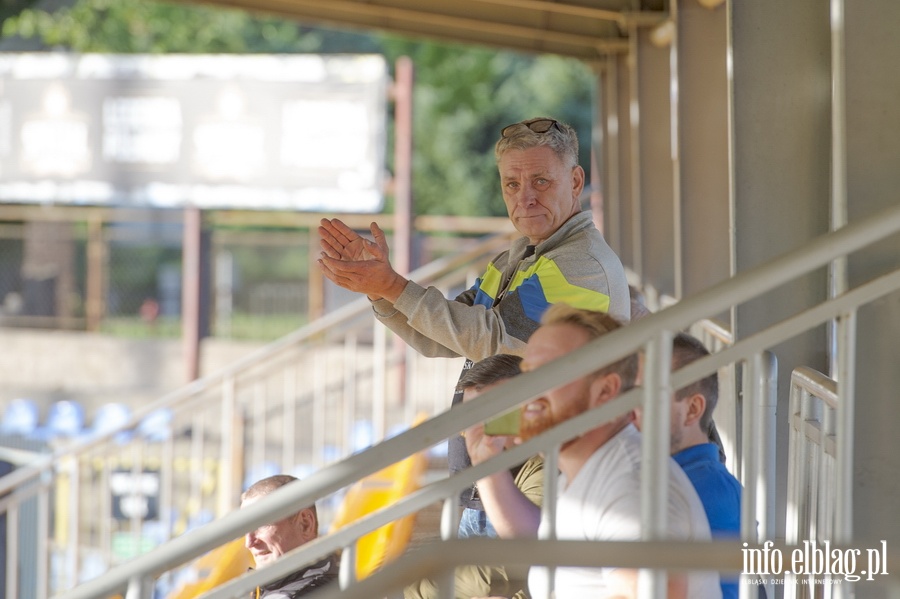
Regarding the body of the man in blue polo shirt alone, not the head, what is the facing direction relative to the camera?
to the viewer's left

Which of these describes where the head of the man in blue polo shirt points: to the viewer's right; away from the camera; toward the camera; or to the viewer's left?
to the viewer's left

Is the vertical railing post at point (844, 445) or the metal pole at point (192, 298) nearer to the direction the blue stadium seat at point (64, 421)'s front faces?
the vertical railing post

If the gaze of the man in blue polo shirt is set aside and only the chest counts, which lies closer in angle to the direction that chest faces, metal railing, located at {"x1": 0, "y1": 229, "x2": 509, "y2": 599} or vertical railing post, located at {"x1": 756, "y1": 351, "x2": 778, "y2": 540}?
the metal railing

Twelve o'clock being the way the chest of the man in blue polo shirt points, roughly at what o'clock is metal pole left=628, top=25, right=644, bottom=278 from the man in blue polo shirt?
The metal pole is roughly at 3 o'clock from the man in blue polo shirt.

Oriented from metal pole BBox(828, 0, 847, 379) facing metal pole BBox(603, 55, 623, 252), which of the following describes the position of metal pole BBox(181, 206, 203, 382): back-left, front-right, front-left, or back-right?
front-left

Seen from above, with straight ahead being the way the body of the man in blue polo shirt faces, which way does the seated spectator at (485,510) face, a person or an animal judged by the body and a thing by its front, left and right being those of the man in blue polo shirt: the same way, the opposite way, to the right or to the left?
the same way

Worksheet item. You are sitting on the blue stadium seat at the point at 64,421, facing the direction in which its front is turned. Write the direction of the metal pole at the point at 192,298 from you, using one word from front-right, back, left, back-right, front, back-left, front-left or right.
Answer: left

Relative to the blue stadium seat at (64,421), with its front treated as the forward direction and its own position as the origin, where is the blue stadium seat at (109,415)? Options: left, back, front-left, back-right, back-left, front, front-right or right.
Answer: left

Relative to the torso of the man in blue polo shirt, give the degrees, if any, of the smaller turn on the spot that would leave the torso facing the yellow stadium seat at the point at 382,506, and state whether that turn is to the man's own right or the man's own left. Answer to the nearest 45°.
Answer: approximately 45° to the man's own right

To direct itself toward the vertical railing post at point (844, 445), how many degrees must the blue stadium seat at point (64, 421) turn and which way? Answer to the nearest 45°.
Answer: approximately 45° to its left

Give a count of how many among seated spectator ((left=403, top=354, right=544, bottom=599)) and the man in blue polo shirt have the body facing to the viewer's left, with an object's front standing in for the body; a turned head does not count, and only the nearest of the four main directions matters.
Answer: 2

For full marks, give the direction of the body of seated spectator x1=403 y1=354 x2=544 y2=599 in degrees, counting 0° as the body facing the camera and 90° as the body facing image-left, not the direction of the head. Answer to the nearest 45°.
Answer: approximately 90°

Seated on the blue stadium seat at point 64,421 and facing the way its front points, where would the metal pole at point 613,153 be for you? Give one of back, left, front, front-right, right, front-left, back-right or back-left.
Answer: left

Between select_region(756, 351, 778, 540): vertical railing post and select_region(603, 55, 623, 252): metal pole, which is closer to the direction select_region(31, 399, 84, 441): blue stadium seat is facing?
the vertical railing post

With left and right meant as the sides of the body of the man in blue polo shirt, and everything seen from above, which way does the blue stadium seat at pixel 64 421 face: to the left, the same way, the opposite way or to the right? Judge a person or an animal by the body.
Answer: to the left

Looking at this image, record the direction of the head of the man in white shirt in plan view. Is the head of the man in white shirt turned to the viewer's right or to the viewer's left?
to the viewer's left

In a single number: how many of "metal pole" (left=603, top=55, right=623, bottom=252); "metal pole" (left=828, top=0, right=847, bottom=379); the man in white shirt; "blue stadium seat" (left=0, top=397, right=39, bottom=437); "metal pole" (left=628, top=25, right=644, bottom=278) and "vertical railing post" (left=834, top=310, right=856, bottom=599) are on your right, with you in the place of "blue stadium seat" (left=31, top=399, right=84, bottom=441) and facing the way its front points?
1
